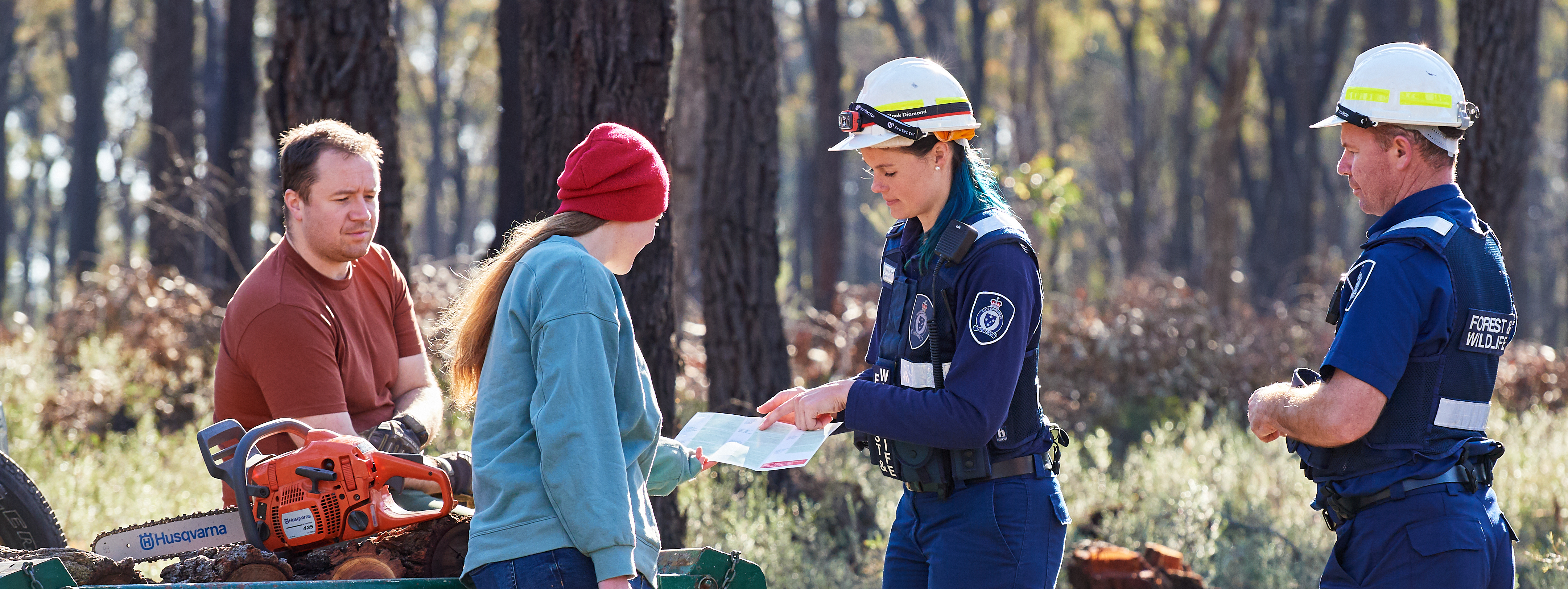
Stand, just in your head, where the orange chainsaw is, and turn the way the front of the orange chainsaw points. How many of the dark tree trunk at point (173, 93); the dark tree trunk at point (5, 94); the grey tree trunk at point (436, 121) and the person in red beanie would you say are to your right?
3

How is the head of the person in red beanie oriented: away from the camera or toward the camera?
away from the camera

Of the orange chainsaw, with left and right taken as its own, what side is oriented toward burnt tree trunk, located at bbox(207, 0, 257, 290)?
right

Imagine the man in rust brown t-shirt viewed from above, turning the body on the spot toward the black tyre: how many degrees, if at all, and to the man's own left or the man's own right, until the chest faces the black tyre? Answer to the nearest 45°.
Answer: approximately 135° to the man's own right

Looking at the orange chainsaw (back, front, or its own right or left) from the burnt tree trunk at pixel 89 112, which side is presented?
right

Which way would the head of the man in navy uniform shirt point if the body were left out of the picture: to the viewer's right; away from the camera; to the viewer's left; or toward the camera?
to the viewer's left

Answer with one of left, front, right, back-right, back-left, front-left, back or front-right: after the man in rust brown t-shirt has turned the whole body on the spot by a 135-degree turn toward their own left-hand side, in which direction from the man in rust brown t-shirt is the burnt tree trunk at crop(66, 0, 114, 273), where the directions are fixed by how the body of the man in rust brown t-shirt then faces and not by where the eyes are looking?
front

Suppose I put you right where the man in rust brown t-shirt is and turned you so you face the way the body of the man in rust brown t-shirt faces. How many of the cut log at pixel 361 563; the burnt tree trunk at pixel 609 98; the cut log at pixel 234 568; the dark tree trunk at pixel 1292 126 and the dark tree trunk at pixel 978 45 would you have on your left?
3

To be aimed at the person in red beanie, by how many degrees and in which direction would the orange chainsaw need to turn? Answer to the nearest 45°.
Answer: approximately 135° to its left

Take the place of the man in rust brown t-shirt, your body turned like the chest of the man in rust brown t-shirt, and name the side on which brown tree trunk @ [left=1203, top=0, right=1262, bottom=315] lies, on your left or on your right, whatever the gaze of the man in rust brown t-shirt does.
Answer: on your left

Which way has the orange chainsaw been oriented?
to the viewer's left

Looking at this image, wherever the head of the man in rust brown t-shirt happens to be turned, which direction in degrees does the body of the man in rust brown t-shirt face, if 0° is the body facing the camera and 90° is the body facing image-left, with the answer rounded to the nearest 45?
approximately 315°

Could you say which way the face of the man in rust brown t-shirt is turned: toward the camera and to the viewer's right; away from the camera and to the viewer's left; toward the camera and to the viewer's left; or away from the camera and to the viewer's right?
toward the camera and to the viewer's right

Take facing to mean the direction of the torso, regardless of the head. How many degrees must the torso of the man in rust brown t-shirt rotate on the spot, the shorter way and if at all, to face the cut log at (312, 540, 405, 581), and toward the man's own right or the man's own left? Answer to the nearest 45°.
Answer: approximately 45° to the man's own right

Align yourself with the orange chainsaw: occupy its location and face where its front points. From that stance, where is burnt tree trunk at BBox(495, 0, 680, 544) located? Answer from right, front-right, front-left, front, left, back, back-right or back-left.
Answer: back-right

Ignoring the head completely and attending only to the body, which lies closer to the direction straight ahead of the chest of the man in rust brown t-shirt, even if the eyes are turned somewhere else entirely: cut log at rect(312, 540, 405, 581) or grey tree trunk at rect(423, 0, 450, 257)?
the cut log

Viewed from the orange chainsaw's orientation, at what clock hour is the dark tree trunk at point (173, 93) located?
The dark tree trunk is roughly at 3 o'clock from the orange chainsaw.

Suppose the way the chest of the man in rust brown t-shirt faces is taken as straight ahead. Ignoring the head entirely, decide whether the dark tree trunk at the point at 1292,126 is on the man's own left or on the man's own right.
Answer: on the man's own left
